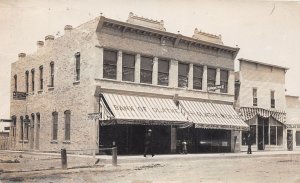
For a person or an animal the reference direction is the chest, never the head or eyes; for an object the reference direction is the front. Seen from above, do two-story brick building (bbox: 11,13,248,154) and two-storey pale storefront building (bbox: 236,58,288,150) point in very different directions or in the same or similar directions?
same or similar directions

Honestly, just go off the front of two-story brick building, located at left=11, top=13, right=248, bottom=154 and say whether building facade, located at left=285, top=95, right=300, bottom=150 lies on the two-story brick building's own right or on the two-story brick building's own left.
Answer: on the two-story brick building's own left

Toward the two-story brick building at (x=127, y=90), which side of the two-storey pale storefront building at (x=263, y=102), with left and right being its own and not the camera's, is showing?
right

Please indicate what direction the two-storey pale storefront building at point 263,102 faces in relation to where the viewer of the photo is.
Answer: facing the viewer and to the right of the viewer

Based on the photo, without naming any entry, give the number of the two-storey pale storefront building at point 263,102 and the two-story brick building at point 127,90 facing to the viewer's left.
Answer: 0

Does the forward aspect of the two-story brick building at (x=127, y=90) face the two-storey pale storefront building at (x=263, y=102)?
no

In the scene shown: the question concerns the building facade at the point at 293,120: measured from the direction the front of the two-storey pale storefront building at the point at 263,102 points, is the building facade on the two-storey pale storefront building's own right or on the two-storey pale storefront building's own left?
on the two-storey pale storefront building's own left
